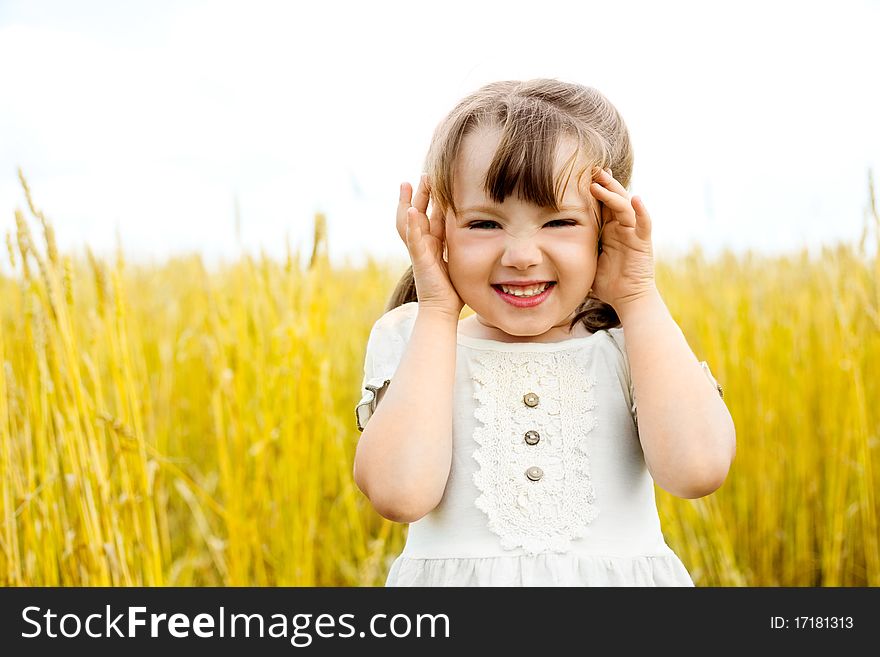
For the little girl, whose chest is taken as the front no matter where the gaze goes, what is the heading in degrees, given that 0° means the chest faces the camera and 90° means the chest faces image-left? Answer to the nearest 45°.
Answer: approximately 0°
